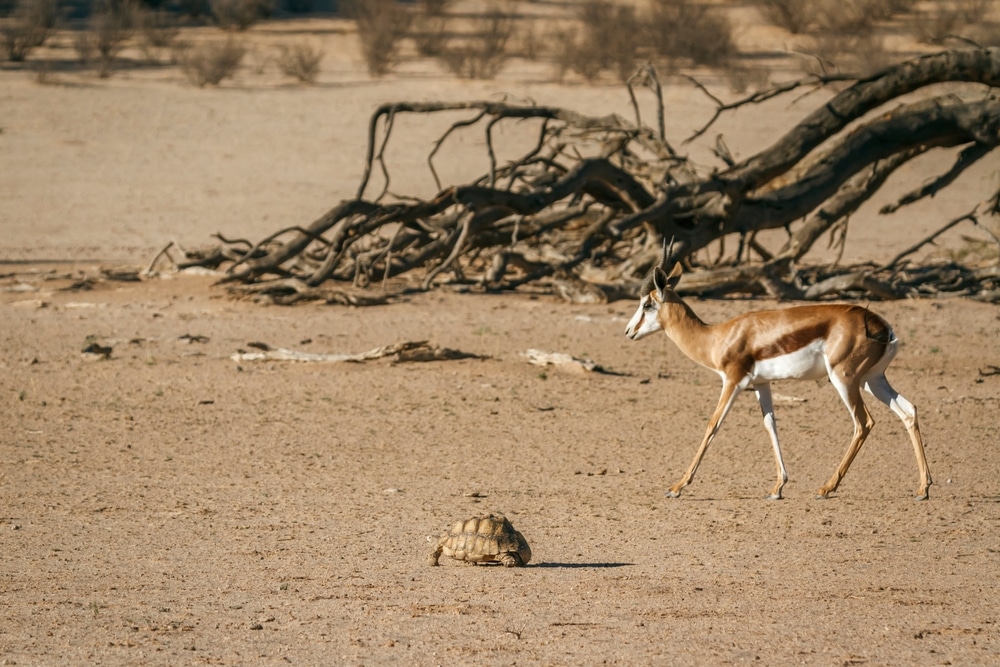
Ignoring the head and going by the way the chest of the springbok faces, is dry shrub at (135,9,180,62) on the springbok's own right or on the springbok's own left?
on the springbok's own right

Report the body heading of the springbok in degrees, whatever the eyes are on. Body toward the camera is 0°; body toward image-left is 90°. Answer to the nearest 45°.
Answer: approximately 90°

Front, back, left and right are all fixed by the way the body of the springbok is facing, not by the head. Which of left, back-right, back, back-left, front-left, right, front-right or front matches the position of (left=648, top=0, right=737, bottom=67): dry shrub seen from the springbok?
right

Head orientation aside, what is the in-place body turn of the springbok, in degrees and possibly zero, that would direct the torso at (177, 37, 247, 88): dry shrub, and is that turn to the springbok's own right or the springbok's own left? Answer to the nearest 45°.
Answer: approximately 45° to the springbok's own right

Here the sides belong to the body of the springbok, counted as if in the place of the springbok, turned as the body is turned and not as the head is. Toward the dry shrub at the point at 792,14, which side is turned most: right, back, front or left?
right

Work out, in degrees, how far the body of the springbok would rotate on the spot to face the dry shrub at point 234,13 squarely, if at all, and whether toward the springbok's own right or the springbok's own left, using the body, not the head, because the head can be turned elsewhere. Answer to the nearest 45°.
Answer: approximately 45° to the springbok's own right

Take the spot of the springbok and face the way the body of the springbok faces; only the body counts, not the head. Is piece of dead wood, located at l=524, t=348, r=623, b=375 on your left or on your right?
on your right

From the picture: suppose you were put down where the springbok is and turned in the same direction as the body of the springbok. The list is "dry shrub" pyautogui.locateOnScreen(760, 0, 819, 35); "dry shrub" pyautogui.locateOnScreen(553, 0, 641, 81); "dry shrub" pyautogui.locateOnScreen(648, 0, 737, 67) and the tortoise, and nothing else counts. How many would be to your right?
3

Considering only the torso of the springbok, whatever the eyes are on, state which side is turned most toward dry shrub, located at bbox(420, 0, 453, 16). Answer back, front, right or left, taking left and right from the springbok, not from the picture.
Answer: right

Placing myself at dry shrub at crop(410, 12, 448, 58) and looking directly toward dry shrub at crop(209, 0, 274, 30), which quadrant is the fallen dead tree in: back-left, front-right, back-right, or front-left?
back-left

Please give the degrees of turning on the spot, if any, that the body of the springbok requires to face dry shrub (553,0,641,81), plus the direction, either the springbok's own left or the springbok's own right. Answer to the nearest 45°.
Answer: approximately 90° to the springbok's own right

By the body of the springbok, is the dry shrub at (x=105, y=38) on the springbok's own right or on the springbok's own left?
on the springbok's own right
